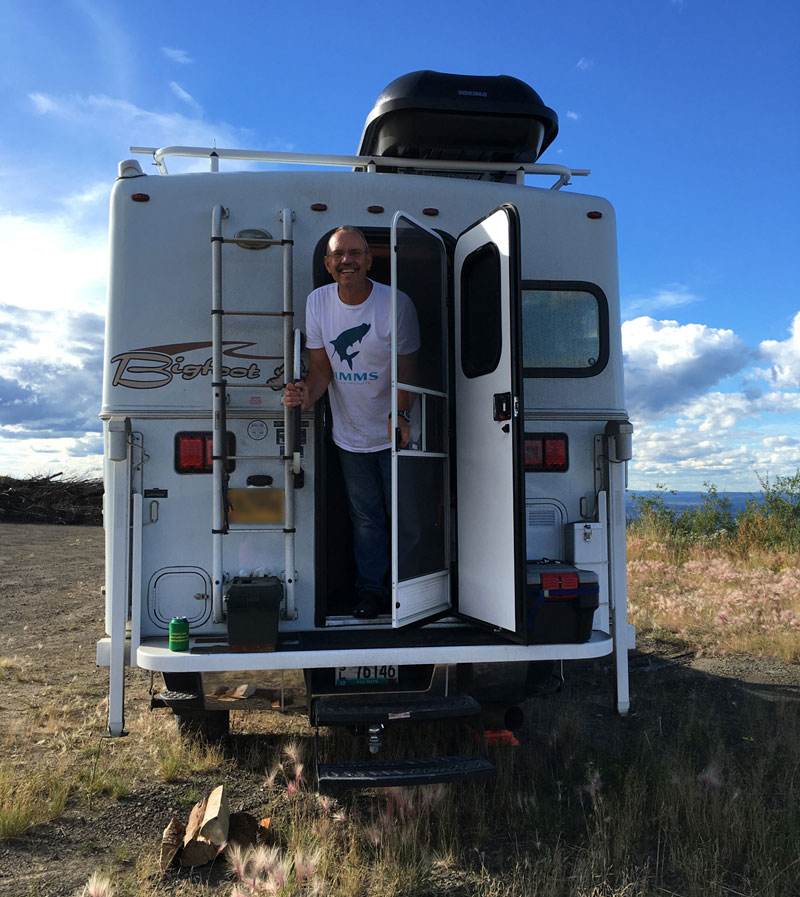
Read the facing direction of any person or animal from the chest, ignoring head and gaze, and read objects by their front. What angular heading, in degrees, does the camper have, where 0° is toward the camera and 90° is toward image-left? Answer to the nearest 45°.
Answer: approximately 180°

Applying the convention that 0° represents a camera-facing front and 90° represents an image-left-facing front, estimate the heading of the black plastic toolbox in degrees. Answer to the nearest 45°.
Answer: approximately 0°

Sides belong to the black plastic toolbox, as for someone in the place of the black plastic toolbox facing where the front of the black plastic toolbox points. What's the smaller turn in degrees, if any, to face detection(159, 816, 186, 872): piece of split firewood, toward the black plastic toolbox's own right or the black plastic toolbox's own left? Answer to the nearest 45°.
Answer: approximately 45° to the black plastic toolbox's own right

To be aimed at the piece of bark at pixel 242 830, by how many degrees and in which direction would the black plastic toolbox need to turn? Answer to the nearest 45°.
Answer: approximately 45° to its right
